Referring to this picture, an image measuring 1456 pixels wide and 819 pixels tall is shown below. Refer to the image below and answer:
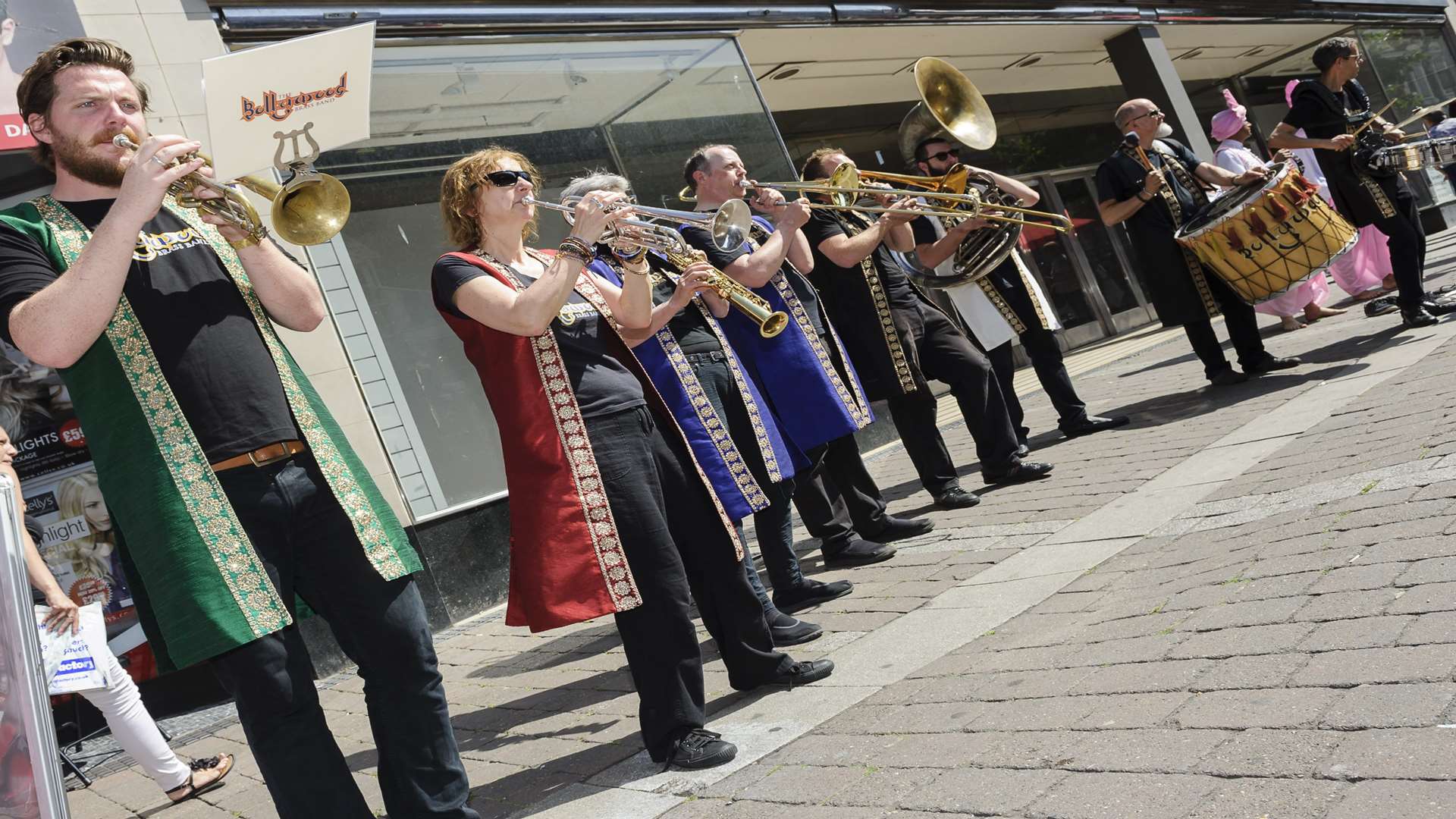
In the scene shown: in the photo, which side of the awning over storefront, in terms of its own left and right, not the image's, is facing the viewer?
front

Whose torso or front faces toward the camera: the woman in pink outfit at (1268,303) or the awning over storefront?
the awning over storefront

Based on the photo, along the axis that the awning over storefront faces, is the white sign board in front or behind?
in front

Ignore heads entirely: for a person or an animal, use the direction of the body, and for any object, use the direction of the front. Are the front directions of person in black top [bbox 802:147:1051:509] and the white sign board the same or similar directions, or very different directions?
same or similar directions

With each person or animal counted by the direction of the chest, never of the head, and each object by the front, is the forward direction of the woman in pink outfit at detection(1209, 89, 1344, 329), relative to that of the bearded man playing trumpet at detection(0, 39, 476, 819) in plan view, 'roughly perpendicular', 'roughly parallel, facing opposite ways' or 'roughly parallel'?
roughly parallel
